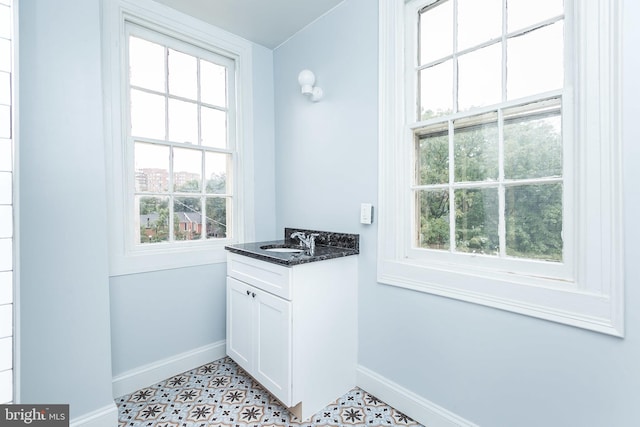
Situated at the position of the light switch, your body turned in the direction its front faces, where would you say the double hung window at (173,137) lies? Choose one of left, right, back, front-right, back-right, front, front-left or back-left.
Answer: front-right

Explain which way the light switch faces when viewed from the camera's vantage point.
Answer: facing the viewer and to the left of the viewer

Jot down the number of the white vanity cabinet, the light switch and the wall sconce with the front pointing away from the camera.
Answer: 0

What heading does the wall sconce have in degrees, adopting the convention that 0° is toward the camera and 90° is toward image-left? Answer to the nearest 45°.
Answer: approximately 45°

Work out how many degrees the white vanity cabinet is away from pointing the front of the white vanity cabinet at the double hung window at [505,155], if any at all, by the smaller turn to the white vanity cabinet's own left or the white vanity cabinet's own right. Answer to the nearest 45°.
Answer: approximately 90° to the white vanity cabinet's own left

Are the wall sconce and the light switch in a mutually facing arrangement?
no

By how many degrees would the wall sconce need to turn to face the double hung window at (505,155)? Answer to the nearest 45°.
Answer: approximately 90° to its left

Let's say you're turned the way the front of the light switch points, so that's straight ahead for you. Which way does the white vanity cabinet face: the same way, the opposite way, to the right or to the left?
the same way

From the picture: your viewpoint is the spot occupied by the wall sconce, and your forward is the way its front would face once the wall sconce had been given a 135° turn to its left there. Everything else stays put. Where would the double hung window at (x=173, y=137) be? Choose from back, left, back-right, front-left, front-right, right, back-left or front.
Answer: back

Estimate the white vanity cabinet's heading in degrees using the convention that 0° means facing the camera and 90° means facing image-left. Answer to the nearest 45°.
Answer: approximately 45°

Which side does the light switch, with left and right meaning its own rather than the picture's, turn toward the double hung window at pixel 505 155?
left

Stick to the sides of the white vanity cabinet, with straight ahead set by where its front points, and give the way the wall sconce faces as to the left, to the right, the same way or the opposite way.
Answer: the same way
